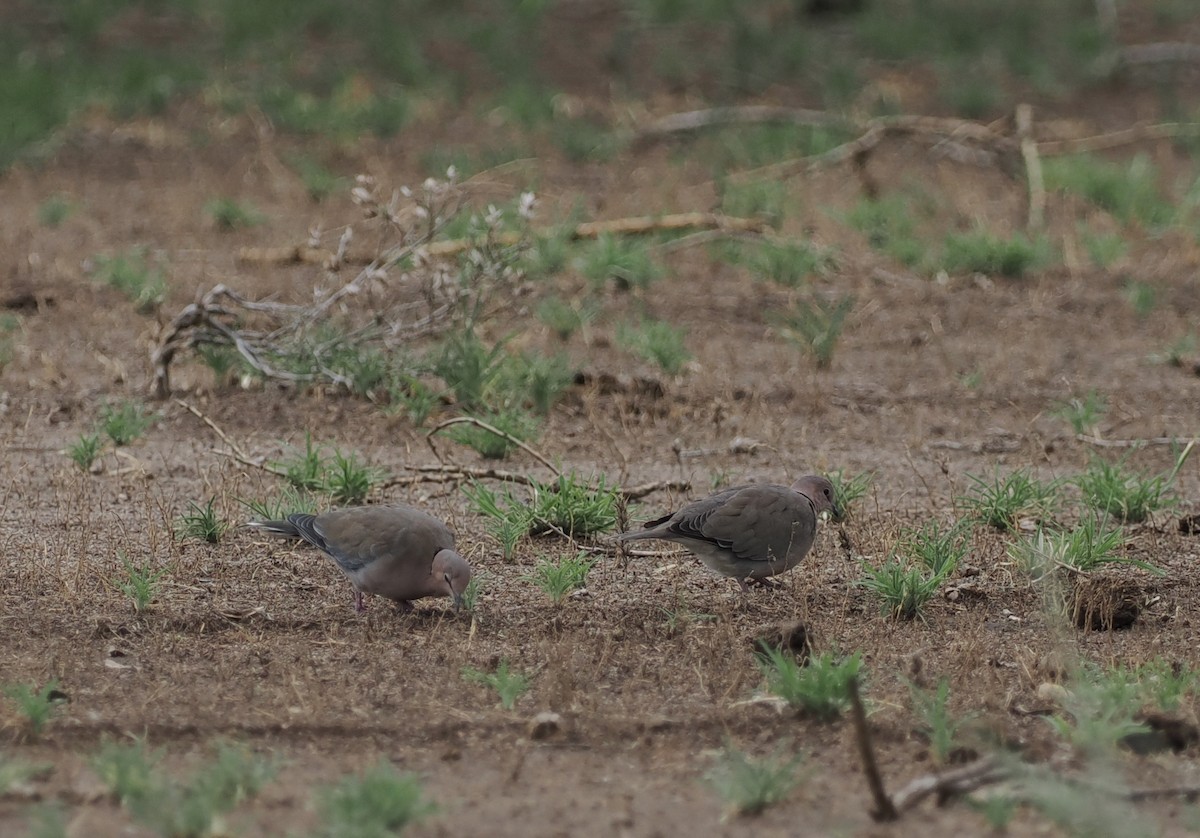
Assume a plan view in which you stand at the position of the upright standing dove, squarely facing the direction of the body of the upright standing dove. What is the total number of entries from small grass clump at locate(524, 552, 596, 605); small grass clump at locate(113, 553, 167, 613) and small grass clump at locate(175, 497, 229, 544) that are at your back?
3

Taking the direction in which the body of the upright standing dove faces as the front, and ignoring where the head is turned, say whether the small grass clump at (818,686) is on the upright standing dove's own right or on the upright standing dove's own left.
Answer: on the upright standing dove's own right

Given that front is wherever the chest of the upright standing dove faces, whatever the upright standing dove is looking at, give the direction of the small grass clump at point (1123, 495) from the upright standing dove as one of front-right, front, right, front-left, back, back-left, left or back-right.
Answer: front-left

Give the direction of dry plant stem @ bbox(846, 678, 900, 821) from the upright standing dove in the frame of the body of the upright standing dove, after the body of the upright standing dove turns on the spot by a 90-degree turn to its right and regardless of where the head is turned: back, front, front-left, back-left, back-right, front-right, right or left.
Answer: front

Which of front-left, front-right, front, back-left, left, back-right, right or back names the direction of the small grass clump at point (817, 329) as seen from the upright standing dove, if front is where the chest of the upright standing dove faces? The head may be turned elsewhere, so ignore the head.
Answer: left

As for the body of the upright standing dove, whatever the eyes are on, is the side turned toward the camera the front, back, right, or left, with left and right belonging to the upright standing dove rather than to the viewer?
right

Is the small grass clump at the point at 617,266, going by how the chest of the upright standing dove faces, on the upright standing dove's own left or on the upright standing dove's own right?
on the upright standing dove's own left

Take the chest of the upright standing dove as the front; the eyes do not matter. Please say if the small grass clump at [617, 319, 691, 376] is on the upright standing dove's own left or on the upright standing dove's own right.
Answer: on the upright standing dove's own left

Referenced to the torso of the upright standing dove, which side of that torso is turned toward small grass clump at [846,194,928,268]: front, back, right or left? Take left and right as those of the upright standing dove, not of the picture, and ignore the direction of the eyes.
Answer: left

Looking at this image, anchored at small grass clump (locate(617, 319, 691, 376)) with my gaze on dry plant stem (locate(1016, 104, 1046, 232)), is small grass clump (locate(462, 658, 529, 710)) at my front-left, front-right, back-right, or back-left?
back-right

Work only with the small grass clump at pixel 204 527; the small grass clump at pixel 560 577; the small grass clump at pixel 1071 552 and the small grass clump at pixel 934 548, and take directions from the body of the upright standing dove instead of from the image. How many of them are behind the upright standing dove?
2

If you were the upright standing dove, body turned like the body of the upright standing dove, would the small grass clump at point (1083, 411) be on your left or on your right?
on your left

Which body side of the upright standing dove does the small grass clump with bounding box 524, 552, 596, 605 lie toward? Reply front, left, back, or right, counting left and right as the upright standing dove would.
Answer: back
